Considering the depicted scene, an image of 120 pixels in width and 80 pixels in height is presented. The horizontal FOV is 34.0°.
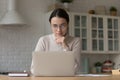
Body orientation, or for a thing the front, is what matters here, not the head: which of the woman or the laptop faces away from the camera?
the laptop

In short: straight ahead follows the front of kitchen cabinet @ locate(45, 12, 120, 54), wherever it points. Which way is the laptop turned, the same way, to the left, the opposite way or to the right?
the opposite way

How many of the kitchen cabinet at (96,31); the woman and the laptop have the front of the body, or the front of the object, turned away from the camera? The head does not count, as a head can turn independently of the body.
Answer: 1

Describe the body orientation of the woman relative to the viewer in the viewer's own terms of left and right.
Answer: facing the viewer

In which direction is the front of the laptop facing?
away from the camera

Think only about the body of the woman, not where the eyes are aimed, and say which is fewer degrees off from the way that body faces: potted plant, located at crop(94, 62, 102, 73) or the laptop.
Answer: the laptop

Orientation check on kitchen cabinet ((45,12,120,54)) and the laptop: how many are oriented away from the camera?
1

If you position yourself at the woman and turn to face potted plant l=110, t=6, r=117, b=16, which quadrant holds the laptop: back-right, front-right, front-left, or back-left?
back-right

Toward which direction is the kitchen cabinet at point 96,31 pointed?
toward the camera
